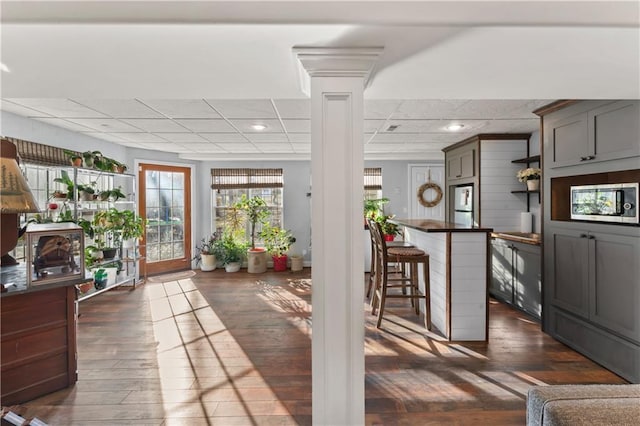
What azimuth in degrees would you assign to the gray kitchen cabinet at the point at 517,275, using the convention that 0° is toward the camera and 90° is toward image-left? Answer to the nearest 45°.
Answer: approximately 45°

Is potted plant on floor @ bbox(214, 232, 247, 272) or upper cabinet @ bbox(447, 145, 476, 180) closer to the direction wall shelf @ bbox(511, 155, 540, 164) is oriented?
the potted plant on floor

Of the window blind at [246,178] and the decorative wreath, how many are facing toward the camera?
2
